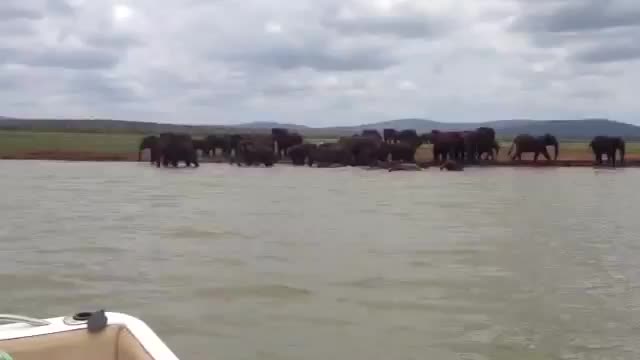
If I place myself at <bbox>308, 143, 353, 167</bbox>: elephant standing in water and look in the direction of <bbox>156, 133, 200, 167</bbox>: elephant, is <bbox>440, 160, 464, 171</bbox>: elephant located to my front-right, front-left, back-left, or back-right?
back-left

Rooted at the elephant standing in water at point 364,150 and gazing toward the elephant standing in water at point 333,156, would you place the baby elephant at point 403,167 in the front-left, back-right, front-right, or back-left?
back-left
